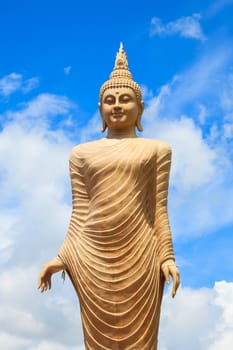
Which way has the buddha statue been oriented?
toward the camera
